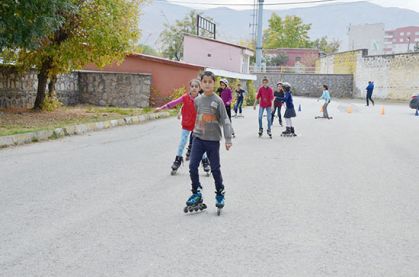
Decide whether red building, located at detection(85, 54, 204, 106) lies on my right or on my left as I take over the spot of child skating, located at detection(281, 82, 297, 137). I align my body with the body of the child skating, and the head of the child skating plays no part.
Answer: on my right

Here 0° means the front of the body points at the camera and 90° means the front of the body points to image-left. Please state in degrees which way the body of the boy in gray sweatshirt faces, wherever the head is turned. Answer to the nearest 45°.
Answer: approximately 0°

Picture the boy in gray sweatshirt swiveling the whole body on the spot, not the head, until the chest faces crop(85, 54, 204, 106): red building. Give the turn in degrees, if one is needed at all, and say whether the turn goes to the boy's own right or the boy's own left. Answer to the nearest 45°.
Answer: approximately 180°

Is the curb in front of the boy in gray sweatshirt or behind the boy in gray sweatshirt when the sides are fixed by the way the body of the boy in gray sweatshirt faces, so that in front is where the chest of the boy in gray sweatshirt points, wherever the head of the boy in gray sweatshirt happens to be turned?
behind

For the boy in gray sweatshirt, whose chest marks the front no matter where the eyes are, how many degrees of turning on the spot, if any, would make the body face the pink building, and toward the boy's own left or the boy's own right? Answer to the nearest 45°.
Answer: approximately 180°

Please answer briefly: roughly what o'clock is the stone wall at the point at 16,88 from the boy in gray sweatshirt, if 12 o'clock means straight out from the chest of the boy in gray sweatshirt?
The stone wall is roughly at 5 o'clock from the boy in gray sweatshirt.
